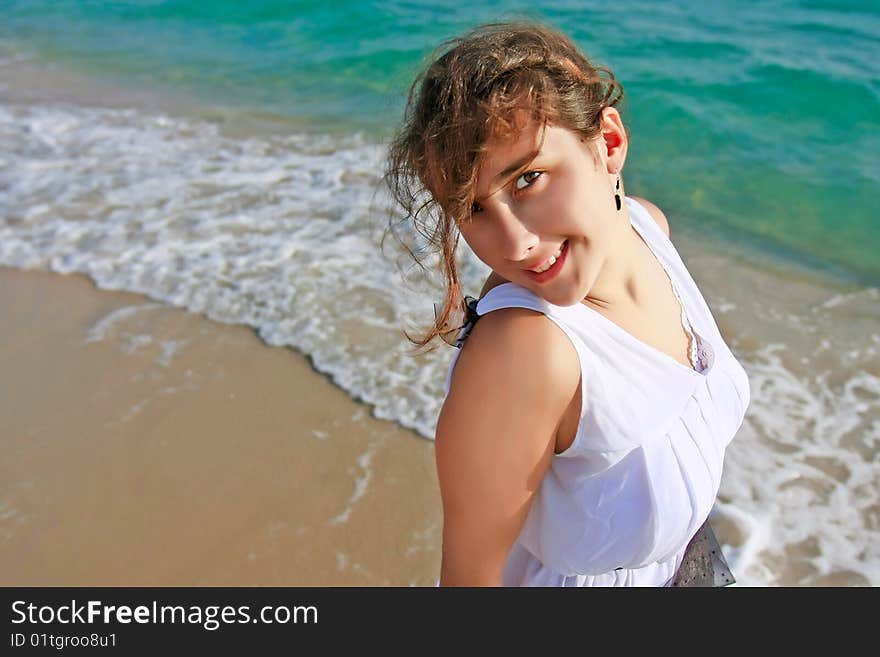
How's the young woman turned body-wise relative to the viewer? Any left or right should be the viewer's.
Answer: facing the viewer and to the right of the viewer
